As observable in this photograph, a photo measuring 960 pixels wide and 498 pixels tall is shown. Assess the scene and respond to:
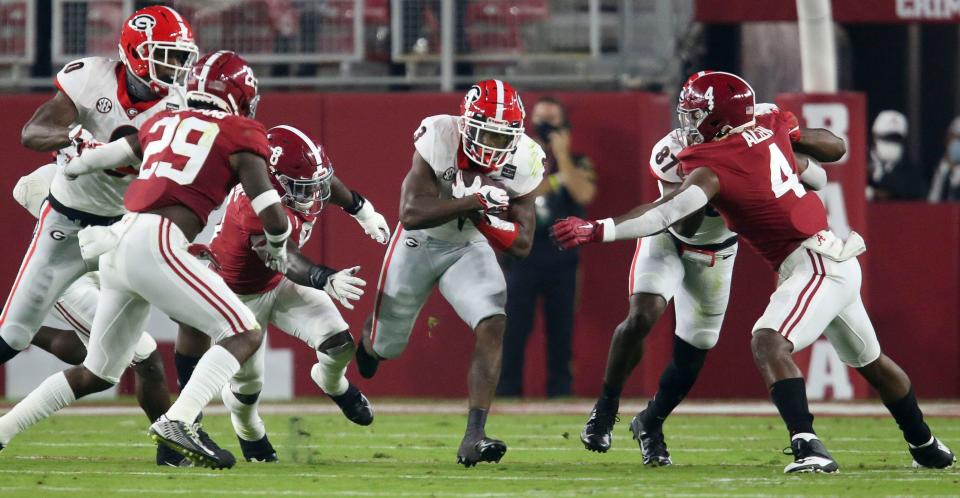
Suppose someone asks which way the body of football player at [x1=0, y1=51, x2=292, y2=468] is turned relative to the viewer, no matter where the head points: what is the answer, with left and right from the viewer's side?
facing away from the viewer and to the right of the viewer

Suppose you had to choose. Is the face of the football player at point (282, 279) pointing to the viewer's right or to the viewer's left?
to the viewer's right

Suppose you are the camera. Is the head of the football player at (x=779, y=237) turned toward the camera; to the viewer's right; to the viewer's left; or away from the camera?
to the viewer's left

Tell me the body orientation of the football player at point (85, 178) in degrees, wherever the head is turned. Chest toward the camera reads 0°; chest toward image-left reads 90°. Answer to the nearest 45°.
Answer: approximately 315°

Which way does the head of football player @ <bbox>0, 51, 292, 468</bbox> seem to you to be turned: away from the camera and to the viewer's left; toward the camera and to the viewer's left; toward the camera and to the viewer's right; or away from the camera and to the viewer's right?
away from the camera and to the viewer's right

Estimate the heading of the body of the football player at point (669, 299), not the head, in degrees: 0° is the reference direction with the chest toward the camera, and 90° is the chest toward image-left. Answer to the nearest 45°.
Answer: approximately 0°

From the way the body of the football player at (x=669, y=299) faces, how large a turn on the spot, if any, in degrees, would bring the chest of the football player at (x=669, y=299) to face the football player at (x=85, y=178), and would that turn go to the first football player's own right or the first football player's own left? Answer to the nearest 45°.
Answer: approximately 90° to the first football player's own right

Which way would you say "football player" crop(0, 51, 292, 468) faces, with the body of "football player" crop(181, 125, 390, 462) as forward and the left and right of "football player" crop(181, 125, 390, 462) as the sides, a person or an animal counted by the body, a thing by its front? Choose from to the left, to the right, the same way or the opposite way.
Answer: to the left
